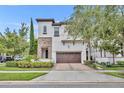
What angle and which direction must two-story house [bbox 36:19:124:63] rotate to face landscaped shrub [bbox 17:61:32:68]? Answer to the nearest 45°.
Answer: approximately 45° to its right

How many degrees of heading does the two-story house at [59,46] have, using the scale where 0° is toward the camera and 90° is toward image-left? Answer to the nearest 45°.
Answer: approximately 0°
